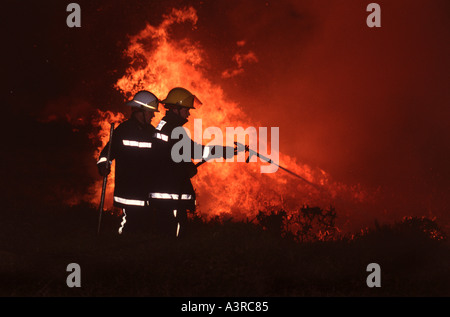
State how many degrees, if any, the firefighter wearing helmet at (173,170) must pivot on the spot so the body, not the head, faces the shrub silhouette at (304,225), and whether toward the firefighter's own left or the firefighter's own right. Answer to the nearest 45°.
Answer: approximately 45° to the firefighter's own left

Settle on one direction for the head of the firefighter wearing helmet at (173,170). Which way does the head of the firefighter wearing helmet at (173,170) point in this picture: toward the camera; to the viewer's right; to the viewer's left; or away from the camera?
to the viewer's right

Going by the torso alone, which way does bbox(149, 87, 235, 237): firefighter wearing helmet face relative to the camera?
to the viewer's right
